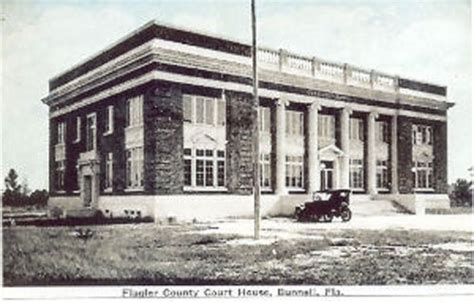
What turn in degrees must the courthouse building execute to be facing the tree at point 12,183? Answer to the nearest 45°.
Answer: approximately 135° to its right

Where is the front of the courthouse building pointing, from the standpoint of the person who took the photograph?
facing the viewer and to the right of the viewer

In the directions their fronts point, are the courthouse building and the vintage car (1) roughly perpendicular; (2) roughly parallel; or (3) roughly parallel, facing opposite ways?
roughly perpendicular

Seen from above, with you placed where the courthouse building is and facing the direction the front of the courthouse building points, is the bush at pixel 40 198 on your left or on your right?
on your right
